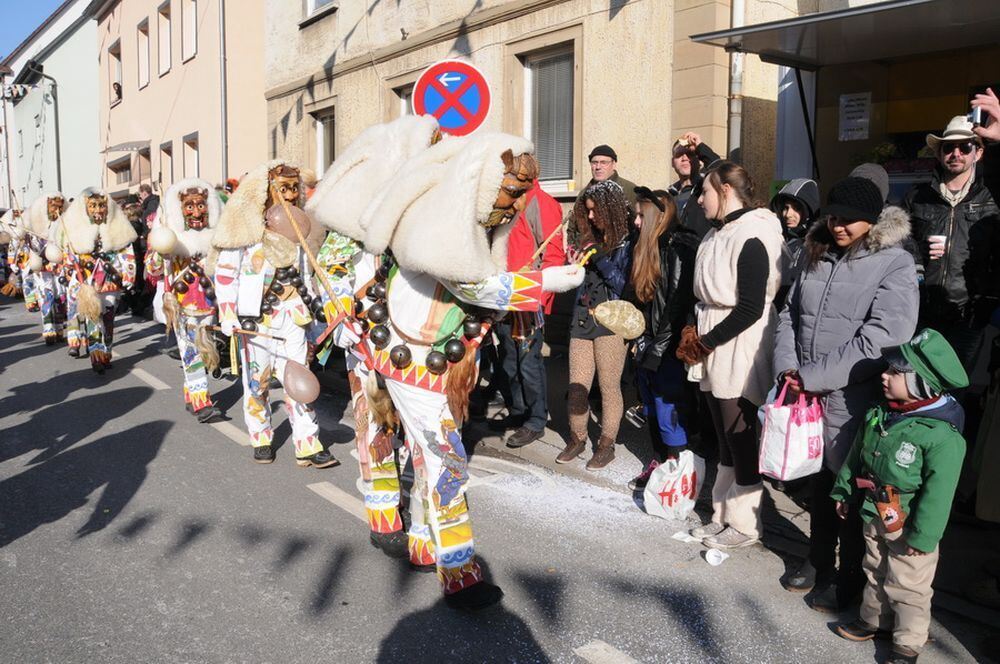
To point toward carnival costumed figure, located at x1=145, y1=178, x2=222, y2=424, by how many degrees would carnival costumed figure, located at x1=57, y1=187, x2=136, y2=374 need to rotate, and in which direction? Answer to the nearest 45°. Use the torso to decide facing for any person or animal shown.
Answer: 0° — it already faces it

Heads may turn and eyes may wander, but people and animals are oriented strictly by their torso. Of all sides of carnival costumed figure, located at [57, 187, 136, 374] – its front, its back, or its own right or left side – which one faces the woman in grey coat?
front

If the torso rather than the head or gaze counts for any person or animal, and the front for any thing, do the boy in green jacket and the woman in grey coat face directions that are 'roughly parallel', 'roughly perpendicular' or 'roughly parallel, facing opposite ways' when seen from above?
roughly parallel

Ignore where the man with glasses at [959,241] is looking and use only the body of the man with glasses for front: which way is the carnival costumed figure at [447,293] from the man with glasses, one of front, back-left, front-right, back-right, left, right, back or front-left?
front-right

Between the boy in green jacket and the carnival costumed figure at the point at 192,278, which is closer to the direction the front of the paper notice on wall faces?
the boy in green jacket

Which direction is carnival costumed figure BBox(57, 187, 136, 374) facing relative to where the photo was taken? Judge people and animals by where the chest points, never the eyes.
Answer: toward the camera

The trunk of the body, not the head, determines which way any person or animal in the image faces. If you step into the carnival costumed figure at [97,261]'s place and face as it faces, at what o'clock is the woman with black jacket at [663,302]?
The woman with black jacket is roughly at 11 o'clock from the carnival costumed figure.

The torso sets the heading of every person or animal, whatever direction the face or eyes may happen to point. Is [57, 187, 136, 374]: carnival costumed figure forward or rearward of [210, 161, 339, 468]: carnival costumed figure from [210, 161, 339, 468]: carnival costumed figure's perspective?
rearward

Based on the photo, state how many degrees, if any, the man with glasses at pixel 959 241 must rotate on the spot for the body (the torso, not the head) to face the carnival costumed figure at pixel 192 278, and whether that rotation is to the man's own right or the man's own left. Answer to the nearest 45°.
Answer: approximately 90° to the man's own right

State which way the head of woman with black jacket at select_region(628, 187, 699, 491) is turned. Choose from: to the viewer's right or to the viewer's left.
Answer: to the viewer's left

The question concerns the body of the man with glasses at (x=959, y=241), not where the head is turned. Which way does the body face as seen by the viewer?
toward the camera

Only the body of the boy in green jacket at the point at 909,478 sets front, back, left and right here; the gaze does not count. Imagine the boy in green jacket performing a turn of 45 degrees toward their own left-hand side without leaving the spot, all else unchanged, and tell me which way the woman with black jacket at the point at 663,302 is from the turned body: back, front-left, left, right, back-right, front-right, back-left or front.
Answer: back-right

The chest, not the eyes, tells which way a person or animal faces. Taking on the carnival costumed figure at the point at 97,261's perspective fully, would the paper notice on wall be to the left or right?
on its left

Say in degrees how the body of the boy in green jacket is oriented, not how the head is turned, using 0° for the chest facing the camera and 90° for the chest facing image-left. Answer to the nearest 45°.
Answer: approximately 45°

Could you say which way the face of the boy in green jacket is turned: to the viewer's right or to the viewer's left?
to the viewer's left

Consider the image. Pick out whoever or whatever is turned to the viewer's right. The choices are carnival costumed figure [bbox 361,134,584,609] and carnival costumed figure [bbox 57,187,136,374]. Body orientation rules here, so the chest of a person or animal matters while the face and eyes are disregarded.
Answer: carnival costumed figure [bbox 361,134,584,609]

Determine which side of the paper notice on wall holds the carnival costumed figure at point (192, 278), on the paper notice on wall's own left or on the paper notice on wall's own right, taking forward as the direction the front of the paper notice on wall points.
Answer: on the paper notice on wall's own right

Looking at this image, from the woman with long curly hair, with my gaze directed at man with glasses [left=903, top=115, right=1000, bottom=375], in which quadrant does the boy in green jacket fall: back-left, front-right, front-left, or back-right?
front-right

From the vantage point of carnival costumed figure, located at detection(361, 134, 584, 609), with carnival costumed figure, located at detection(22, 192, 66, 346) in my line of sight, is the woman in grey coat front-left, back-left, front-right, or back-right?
back-right

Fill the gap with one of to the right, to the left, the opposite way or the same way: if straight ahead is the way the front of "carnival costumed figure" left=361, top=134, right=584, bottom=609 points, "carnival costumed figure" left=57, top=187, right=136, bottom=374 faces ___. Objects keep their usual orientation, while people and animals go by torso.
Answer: to the right

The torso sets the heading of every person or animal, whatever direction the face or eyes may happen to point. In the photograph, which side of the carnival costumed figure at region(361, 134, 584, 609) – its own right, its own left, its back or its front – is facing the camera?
right
